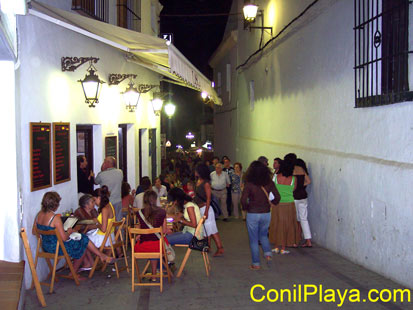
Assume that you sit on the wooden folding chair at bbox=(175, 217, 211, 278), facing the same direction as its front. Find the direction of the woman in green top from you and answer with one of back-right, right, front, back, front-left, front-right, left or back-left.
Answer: back-right

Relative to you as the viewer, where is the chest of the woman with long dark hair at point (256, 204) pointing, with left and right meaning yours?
facing away from the viewer

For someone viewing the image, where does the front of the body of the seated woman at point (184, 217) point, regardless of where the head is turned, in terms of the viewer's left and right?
facing to the left of the viewer

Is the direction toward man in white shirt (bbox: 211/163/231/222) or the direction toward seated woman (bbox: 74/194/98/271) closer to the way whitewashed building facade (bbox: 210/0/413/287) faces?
the seated woman

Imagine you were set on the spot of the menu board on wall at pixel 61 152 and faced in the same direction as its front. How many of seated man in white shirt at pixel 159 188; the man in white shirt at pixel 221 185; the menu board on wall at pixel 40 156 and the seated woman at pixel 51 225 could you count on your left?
2

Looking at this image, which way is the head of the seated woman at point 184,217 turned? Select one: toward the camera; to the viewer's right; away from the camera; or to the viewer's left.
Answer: to the viewer's left

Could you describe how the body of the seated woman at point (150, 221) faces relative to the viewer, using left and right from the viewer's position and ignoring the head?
facing away from the viewer

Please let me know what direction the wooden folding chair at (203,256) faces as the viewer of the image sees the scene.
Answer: facing to the left of the viewer

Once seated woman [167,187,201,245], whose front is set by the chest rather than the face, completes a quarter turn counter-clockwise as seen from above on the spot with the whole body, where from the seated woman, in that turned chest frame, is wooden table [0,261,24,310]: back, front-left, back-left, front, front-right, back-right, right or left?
front-right

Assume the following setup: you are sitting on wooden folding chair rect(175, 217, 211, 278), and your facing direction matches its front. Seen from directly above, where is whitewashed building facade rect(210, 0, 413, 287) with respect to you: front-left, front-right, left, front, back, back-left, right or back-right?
back

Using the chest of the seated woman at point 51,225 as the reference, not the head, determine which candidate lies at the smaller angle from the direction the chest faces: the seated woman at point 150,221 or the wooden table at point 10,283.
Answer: the seated woman

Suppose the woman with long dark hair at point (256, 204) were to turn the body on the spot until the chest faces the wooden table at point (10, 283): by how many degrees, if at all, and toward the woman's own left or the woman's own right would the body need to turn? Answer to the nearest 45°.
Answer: approximately 135° to the woman's own left
